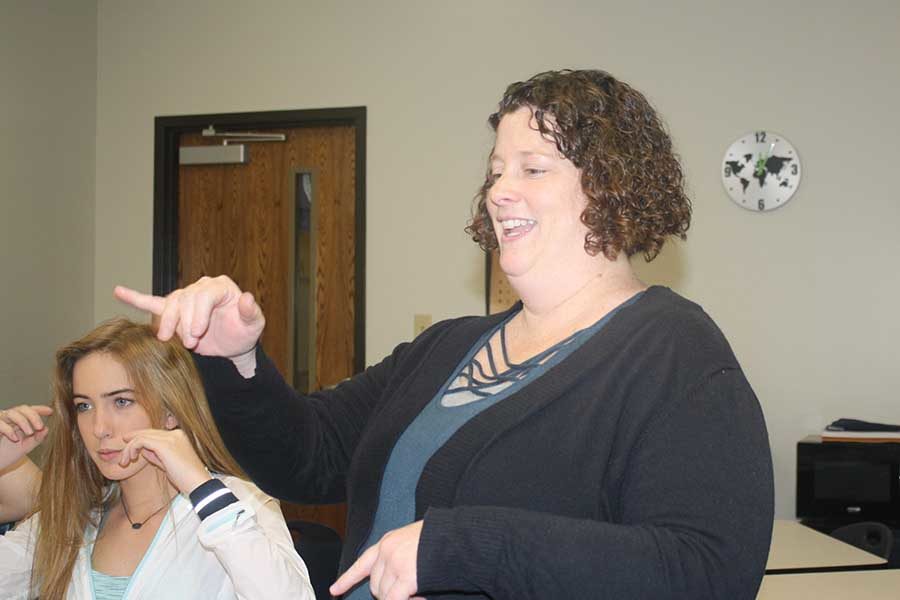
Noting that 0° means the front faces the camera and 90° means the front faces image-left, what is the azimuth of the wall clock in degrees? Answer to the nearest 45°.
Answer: approximately 0°

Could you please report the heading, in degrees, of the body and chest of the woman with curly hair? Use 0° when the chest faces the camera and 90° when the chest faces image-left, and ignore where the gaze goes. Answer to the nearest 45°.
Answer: approximately 45°

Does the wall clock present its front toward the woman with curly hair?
yes

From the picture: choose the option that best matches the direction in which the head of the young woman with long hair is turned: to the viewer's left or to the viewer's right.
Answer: to the viewer's left

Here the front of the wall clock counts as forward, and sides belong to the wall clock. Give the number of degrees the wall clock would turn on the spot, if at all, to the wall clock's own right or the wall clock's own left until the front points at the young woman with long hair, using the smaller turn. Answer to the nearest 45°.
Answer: approximately 45° to the wall clock's own right

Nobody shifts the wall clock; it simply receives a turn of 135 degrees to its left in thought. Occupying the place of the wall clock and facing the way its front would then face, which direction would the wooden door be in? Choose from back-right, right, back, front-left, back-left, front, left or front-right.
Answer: back-left
